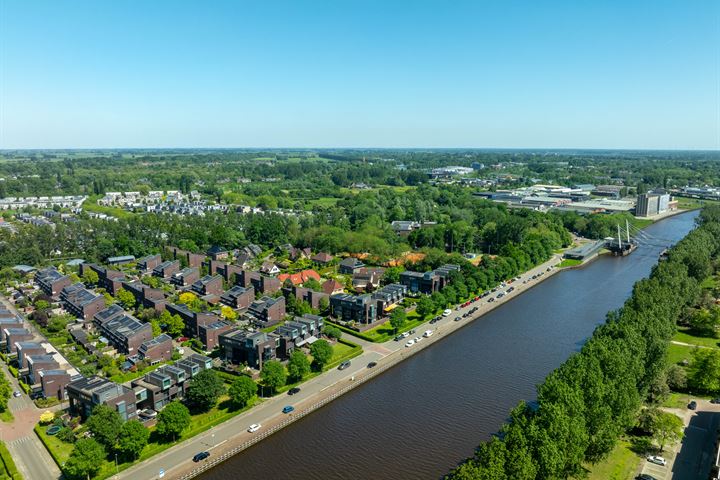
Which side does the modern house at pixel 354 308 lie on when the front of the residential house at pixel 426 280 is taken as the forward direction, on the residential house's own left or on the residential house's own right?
on the residential house's own right

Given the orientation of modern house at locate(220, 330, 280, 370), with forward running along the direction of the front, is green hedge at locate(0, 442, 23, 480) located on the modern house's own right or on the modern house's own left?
on the modern house's own right

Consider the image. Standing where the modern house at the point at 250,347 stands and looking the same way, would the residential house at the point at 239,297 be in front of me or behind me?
behind

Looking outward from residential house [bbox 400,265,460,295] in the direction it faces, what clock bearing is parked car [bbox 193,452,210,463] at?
The parked car is roughly at 2 o'clock from the residential house.

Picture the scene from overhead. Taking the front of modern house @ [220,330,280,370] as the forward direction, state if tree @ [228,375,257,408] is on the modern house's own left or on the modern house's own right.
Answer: on the modern house's own right

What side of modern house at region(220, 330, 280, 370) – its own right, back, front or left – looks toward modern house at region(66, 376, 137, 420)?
right

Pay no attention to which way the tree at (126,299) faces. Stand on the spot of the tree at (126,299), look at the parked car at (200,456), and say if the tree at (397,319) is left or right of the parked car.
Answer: left

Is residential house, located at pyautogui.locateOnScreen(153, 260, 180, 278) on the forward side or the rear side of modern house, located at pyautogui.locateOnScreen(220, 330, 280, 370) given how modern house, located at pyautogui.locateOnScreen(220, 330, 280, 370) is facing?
on the rear side

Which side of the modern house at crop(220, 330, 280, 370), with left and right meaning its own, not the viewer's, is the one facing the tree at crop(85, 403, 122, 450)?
right

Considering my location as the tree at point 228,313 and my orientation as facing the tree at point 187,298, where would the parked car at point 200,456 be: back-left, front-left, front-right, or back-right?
back-left

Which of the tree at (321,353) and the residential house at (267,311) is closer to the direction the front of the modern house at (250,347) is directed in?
the tree

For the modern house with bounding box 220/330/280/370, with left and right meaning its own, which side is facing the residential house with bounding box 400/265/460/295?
left

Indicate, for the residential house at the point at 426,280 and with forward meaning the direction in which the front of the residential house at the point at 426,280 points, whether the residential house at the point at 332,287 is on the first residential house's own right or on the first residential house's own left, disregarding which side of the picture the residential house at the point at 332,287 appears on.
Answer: on the first residential house's own right
